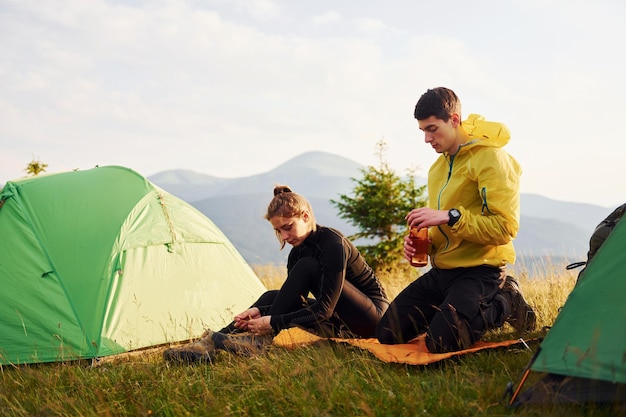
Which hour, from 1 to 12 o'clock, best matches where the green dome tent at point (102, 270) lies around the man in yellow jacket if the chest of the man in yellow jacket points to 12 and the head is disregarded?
The green dome tent is roughly at 2 o'clock from the man in yellow jacket.

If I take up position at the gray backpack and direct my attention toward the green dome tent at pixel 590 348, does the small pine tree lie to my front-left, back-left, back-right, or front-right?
back-right

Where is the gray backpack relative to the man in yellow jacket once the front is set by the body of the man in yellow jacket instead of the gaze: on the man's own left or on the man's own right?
on the man's own left

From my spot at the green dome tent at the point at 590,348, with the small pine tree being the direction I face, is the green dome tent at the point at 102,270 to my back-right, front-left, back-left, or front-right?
front-left

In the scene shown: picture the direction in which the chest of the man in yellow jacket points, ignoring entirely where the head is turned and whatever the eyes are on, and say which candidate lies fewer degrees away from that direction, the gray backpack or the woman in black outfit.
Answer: the woman in black outfit

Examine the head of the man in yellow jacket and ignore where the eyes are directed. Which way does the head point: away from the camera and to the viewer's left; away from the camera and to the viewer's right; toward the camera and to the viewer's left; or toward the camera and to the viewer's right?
toward the camera and to the viewer's left

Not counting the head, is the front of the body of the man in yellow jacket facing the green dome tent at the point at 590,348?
no

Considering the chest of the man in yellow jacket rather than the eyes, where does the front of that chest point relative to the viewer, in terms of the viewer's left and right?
facing the viewer and to the left of the viewer

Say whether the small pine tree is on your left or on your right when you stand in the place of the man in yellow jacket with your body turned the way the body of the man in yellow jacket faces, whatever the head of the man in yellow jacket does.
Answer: on your right

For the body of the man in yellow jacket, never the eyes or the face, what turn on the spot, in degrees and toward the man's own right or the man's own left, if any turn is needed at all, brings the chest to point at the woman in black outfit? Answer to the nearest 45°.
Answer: approximately 45° to the man's own right

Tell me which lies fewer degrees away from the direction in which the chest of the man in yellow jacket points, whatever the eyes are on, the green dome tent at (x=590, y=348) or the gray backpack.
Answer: the green dome tent

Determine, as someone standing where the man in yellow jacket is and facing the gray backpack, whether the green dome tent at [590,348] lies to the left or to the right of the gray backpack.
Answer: right
